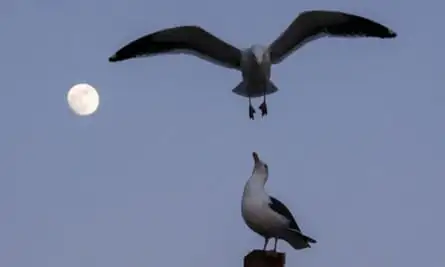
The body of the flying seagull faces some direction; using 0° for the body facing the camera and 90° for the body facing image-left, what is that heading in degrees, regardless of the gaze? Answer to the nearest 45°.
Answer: approximately 0°
